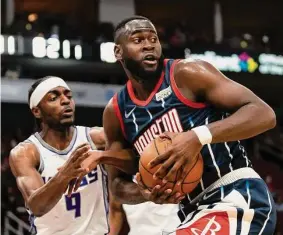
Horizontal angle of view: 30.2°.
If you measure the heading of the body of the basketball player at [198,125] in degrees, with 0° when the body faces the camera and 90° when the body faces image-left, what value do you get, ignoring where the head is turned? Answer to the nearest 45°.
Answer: approximately 45°

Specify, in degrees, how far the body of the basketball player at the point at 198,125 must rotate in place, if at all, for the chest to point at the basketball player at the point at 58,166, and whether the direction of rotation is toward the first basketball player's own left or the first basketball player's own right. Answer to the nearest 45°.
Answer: approximately 90° to the first basketball player's own right

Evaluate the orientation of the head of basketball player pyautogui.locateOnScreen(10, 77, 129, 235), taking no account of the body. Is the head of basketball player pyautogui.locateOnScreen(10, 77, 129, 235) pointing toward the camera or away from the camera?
toward the camera
